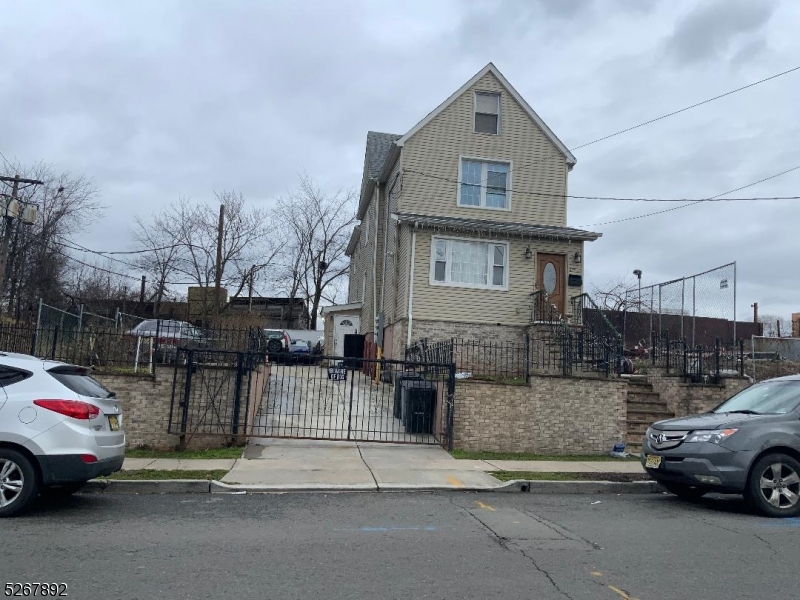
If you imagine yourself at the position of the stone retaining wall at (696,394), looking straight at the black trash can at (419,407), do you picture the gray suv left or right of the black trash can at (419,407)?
left

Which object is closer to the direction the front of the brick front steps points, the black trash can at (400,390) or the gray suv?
the gray suv

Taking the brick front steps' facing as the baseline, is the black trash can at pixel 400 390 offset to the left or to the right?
on its right

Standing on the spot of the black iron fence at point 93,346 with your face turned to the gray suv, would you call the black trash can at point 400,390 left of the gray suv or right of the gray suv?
left

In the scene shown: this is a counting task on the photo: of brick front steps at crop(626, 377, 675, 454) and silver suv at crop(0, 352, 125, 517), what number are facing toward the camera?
1

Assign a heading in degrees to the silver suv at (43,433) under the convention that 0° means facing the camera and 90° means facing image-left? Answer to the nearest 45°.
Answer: approximately 135°

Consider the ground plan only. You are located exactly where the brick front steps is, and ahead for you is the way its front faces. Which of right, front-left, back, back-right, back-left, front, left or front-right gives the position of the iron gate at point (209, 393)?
front-right

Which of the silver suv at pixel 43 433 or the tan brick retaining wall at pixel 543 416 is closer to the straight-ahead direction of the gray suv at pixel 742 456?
the silver suv

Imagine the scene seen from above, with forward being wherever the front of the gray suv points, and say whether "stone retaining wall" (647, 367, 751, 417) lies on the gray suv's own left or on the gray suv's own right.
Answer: on the gray suv's own right

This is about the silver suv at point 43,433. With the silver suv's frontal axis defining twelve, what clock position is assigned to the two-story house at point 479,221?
The two-story house is roughly at 3 o'clock from the silver suv.

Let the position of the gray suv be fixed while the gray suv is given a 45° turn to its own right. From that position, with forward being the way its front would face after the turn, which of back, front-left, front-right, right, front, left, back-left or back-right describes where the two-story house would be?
front-right

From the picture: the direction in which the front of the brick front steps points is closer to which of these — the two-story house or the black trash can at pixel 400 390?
the black trash can

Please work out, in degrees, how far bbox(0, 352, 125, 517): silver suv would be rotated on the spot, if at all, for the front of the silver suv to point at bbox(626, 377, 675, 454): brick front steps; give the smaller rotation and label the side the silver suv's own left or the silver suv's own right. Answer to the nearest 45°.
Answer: approximately 135° to the silver suv's own right

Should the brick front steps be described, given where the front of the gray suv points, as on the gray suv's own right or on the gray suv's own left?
on the gray suv's own right

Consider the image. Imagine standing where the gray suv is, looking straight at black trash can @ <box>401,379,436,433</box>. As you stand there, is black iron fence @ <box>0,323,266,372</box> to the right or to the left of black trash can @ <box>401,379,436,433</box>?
left

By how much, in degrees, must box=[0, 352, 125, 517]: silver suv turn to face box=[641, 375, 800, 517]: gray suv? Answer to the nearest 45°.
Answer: approximately 135° to its right
